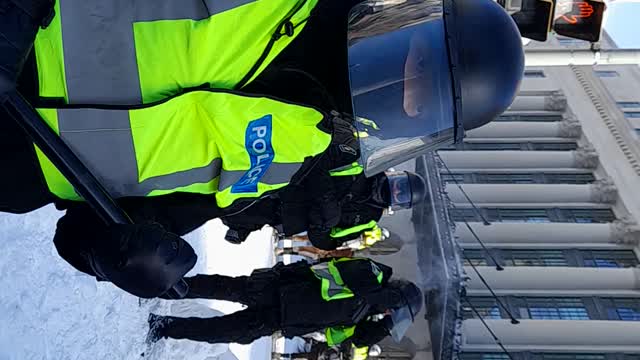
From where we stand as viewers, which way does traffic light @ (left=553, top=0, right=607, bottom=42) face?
facing the viewer

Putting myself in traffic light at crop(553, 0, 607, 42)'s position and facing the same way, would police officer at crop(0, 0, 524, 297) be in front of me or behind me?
in front
